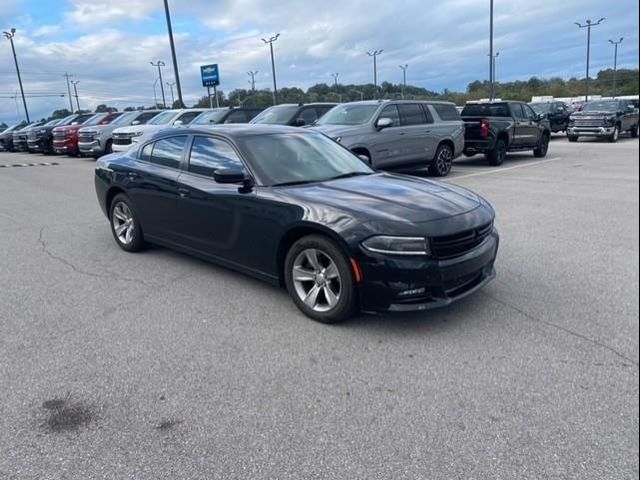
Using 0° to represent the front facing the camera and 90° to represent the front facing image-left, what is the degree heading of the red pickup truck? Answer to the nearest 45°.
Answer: approximately 45°

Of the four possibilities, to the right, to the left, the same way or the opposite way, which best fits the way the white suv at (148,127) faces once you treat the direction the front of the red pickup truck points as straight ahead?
the same way

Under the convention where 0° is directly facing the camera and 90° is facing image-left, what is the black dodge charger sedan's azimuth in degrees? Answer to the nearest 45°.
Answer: approximately 315°

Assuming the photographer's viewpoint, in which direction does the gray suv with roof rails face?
facing the viewer and to the left of the viewer

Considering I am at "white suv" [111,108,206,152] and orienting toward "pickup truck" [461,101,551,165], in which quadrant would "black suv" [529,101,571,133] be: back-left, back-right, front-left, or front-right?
front-left

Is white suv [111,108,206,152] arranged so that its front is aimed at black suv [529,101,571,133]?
no

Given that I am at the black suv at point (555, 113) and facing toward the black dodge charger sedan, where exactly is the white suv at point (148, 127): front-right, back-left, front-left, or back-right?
front-right

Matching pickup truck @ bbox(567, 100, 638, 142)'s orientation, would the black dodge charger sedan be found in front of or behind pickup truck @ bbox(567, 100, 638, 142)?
in front

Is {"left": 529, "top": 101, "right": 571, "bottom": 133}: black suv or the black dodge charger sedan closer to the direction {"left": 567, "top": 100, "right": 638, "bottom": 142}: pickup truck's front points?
the black dodge charger sedan

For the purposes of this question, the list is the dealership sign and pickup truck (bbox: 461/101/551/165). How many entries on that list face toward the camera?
1

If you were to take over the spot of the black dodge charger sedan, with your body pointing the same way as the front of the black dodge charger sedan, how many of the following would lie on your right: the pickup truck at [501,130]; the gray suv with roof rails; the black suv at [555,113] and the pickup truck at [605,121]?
0

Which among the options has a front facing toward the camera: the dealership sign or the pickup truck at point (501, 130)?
the dealership sign

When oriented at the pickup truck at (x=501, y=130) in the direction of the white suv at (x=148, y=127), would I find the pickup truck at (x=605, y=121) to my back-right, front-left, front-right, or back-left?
back-right

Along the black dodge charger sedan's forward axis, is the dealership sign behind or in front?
behind

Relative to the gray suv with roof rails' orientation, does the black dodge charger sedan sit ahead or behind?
ahead

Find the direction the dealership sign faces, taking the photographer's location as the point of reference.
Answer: facing the viewer

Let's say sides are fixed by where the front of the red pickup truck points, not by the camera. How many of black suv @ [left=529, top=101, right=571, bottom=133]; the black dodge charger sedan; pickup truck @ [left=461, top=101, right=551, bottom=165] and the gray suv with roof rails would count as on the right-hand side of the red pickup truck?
0

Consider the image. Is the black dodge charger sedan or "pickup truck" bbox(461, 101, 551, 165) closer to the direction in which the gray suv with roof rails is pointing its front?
the black dodge charger sedan

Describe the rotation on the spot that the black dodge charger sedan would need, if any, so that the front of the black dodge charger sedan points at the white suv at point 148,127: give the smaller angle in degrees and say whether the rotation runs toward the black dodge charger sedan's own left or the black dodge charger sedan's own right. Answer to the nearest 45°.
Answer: approximately 135° to the black dodge charger sedan's own left
